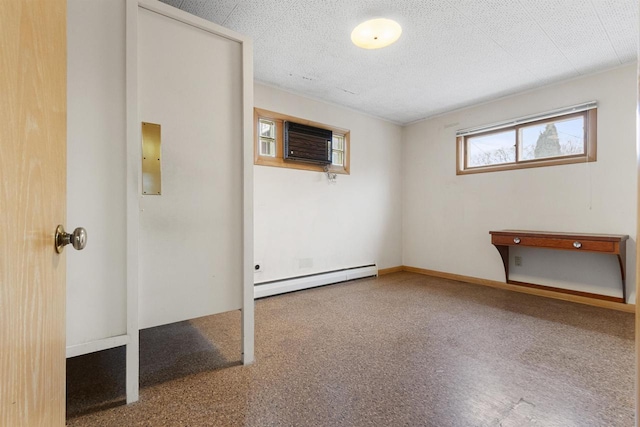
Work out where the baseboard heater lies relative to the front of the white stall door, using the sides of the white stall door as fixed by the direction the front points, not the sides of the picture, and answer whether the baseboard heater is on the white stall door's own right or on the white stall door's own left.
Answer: on the white stall door's own left

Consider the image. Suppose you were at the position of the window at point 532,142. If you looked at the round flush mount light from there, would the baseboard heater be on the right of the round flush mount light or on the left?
right

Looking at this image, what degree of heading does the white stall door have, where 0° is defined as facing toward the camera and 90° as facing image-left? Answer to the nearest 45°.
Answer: approximately 315°

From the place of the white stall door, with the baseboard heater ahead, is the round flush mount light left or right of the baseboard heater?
right

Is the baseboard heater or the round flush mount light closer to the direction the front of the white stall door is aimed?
the round flush mount light

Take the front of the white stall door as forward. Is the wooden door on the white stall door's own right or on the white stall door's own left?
on the white stall door's own right

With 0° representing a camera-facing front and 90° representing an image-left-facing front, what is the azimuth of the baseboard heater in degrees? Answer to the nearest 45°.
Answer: approximately 315°
